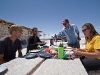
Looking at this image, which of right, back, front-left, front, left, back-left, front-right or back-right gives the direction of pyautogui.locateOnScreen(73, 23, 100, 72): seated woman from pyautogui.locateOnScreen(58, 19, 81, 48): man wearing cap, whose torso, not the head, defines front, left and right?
front-left

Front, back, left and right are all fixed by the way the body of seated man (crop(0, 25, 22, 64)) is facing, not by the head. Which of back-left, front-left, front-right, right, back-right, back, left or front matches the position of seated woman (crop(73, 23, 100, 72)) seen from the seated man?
front

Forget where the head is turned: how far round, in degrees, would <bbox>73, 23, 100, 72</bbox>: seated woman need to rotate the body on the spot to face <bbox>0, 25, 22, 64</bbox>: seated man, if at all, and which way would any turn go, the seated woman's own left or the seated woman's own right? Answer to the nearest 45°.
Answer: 0° — they already face them

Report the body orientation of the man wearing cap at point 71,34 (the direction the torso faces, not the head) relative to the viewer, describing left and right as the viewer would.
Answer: facing the viewer and to the left of the viewer

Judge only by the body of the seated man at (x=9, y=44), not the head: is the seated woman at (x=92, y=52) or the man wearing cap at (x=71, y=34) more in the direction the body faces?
the seated woman

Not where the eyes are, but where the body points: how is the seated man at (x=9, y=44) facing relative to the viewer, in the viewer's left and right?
facing the viewer and to the right of the viewer

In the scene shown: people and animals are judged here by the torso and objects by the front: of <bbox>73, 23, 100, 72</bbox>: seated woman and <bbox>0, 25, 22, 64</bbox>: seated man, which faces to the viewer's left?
the seated woman

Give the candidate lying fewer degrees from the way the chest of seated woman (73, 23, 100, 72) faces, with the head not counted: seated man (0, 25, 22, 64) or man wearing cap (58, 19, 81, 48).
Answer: the seated man

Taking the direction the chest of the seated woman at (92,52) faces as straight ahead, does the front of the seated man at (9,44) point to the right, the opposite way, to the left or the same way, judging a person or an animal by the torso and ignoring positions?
the opposite way

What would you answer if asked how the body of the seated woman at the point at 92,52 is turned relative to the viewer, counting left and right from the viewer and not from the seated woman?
facing to the left of the viewer

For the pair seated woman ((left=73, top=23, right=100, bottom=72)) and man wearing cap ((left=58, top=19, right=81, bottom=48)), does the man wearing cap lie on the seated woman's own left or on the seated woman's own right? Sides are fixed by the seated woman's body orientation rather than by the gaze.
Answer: on the seated woman's own right

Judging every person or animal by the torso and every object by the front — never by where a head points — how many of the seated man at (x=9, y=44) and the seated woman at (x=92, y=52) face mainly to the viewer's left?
1
